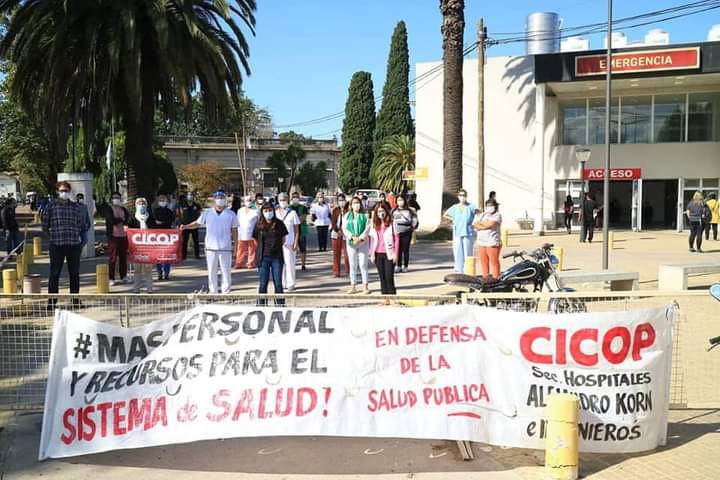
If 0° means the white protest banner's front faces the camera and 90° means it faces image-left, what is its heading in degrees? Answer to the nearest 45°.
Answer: approximately 0°

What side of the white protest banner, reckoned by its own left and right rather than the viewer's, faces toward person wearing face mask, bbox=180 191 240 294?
back

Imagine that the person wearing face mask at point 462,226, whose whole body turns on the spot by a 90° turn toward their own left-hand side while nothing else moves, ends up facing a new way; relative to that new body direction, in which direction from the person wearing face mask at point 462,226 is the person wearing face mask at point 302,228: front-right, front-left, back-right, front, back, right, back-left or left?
back-left

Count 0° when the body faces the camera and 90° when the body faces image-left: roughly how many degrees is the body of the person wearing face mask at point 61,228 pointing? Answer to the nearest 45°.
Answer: approximately 0°

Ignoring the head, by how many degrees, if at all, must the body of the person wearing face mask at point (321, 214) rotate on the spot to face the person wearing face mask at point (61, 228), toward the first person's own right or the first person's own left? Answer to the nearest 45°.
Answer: approximately 45° to the first person's own right

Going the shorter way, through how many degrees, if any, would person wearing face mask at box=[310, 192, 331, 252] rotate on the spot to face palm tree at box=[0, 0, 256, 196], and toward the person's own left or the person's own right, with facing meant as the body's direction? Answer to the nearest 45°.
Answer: approximately 90° to the person's own right

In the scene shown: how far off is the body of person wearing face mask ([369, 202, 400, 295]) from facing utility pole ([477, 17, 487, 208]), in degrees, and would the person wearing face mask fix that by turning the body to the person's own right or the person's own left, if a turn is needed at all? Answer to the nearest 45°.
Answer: approximately 180°

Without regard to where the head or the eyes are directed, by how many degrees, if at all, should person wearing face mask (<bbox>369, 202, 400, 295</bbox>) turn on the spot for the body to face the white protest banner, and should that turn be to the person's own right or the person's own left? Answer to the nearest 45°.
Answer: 0° — they already face it

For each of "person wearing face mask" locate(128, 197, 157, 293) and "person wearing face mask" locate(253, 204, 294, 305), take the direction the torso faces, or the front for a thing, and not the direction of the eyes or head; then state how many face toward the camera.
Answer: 2
